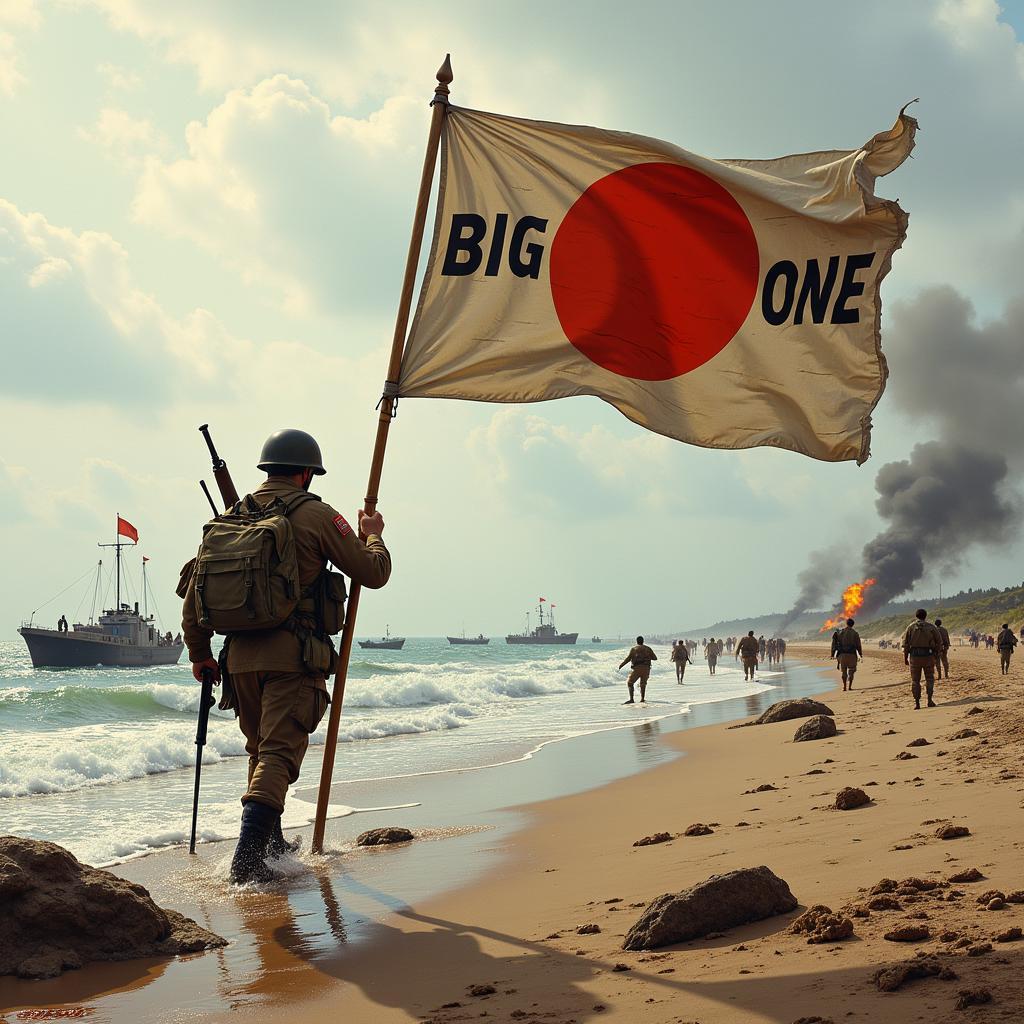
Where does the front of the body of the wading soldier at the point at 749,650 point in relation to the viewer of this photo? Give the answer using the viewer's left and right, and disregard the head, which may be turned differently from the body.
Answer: facing away from the viewer

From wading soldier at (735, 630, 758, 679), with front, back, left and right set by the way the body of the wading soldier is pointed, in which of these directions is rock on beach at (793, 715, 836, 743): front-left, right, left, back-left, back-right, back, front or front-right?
back

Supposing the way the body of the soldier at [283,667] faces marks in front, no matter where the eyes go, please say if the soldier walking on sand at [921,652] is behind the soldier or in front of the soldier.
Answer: in front

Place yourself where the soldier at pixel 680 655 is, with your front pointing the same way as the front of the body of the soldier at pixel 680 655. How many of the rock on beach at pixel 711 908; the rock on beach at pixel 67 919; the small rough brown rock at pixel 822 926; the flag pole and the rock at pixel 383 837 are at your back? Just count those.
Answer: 5

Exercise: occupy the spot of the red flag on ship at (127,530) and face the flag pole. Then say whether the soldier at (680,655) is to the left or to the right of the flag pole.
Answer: left
